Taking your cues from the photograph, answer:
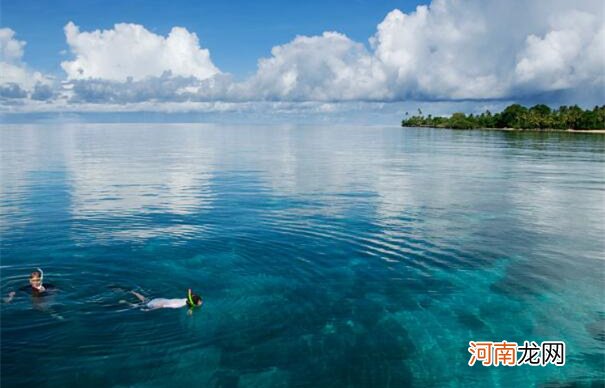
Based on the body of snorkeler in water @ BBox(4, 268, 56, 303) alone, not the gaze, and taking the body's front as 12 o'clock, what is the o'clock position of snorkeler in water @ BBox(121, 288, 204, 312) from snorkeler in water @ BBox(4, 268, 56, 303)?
snorkeler in water @ BBox(121, 288, 204, 312) is roughly at 10 o'clock from snorkeler in water @ BBox(4, 268, 56, 303).

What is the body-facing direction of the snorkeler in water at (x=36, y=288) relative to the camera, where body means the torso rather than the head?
toward the camera
